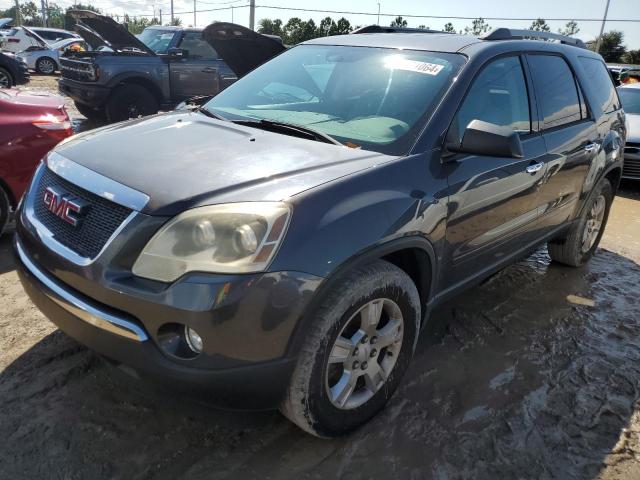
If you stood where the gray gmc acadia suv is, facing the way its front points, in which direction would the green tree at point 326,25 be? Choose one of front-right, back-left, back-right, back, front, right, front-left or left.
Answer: back-right

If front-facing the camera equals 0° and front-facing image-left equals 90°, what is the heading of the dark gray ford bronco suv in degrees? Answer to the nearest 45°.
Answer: approximately 45°

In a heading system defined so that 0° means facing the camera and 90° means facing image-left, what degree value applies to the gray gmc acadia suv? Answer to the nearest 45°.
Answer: approximately 45°

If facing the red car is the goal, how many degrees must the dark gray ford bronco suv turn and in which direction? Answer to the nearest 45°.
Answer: approximately 45° to its left

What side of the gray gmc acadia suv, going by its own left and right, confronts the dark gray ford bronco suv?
right

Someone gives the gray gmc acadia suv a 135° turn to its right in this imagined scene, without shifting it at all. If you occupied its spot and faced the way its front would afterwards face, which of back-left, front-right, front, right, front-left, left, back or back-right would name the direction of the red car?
front-left
